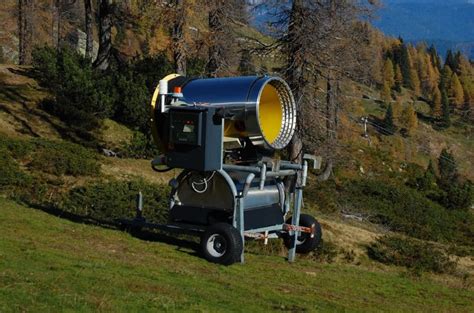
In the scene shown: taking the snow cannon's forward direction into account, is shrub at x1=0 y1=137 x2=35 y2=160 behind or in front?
behind

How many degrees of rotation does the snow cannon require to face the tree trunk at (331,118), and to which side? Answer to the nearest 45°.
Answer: approximately 135° to its left

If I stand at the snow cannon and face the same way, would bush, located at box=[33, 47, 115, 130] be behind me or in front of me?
behind

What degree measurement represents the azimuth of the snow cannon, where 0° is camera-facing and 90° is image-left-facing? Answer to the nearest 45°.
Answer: approximately 315°

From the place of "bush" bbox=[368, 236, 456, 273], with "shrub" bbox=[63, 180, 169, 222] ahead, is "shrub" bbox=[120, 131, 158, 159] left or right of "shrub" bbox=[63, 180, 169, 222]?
right

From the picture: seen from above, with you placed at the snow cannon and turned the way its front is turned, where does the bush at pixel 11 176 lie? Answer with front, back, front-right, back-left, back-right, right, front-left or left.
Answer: back

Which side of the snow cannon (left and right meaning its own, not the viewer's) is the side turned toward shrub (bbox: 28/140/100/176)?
back

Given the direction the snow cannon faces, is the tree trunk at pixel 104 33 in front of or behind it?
behind
